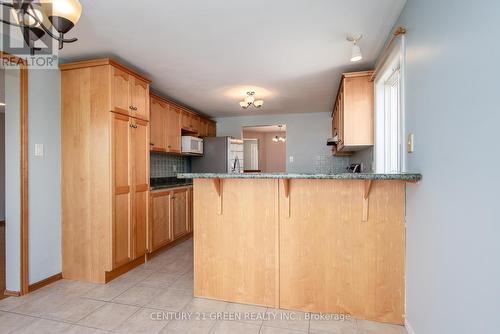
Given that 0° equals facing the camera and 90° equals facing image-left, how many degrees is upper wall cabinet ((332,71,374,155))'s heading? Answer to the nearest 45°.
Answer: approximately 90°

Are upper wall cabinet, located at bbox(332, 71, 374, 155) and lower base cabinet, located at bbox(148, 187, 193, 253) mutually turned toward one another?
yes

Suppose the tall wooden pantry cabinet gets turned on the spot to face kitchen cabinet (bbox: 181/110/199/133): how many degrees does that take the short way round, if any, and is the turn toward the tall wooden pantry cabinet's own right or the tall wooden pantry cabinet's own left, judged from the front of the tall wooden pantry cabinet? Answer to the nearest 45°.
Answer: approximately 90° to the tall wooden pantry cabinet's own left

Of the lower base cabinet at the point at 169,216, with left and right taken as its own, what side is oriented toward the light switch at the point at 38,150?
right

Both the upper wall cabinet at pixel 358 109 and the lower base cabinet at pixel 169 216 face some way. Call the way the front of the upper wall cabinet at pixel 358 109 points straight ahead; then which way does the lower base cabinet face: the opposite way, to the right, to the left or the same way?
the opposite way

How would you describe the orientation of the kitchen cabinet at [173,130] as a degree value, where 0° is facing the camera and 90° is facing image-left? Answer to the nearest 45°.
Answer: approximately 315°

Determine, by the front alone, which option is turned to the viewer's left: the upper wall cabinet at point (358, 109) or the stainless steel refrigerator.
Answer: the upper wall cabinet

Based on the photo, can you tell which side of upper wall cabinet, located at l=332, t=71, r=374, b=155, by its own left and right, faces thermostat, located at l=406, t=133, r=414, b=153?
left
